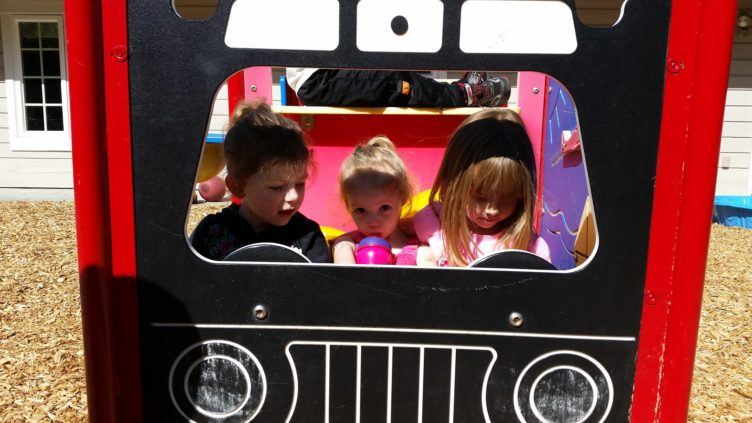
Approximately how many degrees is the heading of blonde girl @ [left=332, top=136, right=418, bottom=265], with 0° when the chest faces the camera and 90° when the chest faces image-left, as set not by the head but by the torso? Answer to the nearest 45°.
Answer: approximately 0°

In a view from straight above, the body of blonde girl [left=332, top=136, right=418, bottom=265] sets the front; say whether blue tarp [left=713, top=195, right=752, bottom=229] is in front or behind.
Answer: behind

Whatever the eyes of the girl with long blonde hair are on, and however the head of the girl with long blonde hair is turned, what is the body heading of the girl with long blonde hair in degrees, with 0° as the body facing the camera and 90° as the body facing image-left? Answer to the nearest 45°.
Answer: approximately 0°

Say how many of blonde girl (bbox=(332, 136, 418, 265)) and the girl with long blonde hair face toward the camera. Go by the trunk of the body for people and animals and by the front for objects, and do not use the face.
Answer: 2

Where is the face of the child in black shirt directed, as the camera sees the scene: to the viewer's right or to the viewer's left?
to the viewer's right

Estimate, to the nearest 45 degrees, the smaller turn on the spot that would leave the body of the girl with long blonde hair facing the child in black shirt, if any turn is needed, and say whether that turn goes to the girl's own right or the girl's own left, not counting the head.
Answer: approximately 90° to the girl's own right

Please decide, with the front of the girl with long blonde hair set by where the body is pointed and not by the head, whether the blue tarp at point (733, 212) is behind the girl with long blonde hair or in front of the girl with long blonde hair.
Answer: behind
